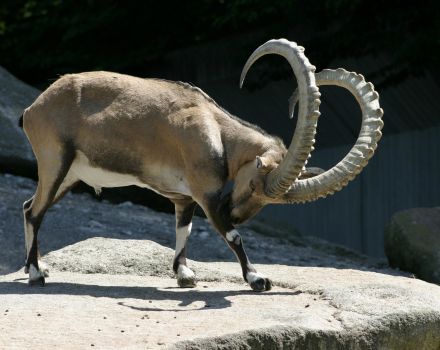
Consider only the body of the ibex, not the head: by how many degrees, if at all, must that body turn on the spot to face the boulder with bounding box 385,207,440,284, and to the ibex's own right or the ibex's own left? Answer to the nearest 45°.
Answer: approximately 45° to the ibex's own left

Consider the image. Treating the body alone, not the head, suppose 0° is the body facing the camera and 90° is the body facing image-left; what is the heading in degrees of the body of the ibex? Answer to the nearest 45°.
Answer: approximately 270°
